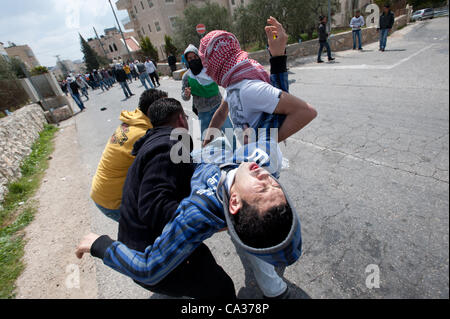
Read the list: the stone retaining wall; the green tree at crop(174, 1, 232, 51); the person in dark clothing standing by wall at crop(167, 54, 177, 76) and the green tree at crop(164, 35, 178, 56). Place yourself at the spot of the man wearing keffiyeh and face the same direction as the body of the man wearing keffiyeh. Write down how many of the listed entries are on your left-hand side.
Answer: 0

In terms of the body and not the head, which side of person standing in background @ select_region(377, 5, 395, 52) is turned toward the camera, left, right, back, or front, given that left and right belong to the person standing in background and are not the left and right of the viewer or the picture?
front

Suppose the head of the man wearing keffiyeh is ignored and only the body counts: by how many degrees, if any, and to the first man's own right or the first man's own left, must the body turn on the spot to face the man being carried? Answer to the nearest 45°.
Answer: approximately 45° to the first man's own left

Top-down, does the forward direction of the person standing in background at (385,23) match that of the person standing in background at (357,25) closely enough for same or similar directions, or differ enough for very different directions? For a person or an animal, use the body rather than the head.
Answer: same or similar directions

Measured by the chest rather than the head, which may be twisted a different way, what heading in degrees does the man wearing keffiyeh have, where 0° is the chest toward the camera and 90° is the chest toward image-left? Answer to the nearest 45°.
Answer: approximately 45°

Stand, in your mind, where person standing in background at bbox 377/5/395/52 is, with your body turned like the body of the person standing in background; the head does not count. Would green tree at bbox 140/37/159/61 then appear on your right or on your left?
on your right

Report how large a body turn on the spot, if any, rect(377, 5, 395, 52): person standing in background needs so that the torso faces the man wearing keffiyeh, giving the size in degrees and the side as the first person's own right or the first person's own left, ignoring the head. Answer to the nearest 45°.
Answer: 0° — they already face them

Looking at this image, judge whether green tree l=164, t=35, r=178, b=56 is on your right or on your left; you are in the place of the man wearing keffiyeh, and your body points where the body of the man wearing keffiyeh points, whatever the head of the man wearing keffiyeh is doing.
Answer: on your right

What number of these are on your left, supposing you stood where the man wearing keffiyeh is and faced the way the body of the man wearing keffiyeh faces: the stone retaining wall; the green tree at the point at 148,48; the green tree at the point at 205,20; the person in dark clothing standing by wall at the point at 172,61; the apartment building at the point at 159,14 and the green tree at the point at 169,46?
0

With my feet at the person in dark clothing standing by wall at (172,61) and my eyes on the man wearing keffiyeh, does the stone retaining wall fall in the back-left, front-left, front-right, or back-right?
front-right

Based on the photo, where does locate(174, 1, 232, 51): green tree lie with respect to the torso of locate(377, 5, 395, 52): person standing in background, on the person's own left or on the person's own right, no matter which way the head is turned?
on the person's own right

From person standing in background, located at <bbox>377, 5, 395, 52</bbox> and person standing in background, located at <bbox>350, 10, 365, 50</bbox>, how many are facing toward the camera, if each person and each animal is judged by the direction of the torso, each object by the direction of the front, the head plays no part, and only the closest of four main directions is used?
2

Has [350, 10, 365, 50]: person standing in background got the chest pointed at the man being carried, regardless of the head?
yes

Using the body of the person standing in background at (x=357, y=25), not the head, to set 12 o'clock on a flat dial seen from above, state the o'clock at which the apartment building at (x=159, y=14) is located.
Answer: The apartment building is roughly at 4 o'clock from the person standing in background.

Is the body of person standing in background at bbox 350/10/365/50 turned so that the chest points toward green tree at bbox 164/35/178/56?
no

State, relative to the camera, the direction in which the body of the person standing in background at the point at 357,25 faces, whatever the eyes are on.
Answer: toward the camera

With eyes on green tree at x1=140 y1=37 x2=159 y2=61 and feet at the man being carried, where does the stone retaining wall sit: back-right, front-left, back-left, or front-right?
front-left

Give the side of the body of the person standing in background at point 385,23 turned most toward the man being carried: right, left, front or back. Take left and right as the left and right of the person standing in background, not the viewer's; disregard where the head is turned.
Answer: front
